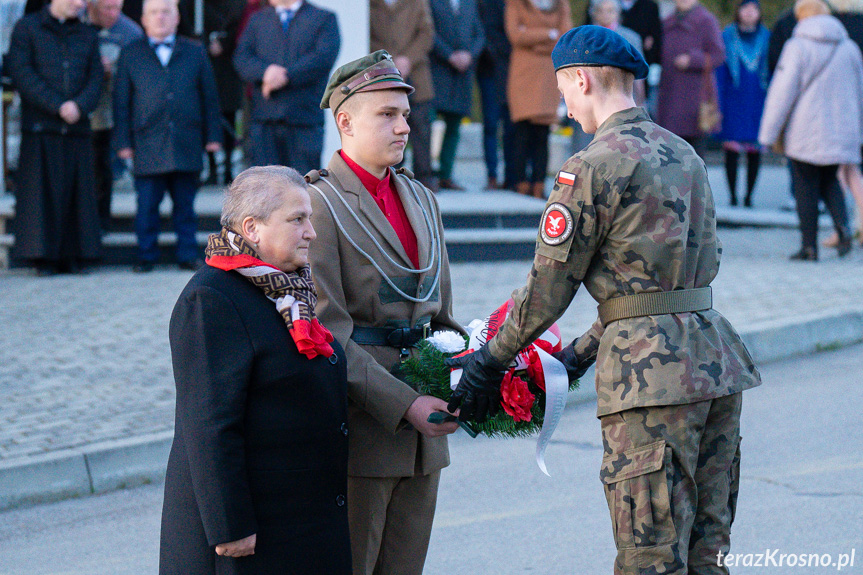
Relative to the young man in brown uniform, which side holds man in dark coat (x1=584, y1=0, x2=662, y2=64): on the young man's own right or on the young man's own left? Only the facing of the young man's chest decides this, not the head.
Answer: on the young man's own left

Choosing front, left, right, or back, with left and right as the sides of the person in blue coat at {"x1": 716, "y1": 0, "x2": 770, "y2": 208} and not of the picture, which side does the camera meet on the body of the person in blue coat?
front

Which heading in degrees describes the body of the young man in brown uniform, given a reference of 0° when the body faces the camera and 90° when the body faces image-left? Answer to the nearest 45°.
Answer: approximately 315°

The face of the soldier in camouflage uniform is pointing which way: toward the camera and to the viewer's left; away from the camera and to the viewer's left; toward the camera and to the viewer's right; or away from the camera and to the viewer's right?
away from the camera and to the viewer's left

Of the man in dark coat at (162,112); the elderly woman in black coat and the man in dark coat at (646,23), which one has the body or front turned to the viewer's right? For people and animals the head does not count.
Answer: the elderly woman in black coat

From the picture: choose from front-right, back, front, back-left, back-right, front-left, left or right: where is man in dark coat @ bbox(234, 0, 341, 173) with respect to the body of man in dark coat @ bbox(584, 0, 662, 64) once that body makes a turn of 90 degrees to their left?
back-right

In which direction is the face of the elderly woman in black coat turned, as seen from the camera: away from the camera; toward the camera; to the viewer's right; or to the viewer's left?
to the viewer's right

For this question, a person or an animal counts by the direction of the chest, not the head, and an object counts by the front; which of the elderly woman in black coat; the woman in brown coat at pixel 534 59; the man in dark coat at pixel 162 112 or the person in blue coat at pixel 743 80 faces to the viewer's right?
the elderly woman in black coat
